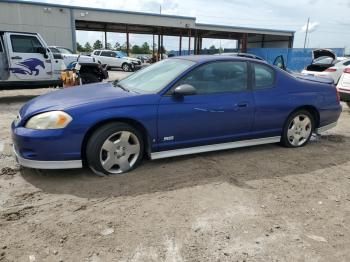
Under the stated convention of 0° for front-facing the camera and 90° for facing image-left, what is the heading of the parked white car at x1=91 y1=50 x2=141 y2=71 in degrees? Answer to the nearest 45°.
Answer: approximately 315°

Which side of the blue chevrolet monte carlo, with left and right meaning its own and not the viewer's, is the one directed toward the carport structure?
right
